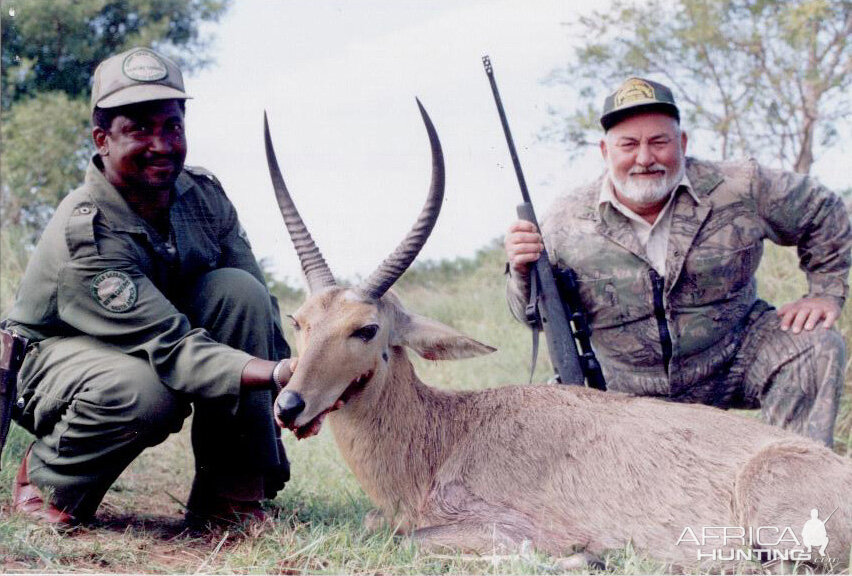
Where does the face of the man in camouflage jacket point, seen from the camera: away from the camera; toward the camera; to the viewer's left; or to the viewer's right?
toward the camera

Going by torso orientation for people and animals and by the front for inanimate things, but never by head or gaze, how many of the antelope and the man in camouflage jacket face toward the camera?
1

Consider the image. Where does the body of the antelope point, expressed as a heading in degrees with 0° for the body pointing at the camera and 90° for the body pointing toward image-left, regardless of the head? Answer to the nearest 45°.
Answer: approximately 90°

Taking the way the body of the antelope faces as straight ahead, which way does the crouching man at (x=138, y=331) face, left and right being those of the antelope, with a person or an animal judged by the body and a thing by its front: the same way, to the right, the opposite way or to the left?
the opposite way

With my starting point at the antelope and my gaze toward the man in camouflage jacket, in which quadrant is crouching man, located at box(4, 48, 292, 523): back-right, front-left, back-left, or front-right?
back-left

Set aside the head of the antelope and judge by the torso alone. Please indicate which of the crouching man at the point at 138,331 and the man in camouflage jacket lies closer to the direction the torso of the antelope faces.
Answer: the crouching man

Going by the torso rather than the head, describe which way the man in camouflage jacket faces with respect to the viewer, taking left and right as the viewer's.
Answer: facing the viewer

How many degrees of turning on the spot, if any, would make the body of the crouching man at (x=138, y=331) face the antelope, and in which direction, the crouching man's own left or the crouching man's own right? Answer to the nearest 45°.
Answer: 0° — they already face it

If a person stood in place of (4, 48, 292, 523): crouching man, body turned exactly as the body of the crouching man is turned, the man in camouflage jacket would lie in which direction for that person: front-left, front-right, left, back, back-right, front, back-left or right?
front-left

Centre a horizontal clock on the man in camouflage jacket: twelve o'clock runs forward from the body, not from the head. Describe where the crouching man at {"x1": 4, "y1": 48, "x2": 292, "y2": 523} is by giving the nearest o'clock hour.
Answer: The crouching man is roughly at 2 o'clock from the man in camouflage jacket.

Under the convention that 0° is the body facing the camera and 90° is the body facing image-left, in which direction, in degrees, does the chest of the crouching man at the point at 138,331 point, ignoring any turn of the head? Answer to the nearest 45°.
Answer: approximately 315°

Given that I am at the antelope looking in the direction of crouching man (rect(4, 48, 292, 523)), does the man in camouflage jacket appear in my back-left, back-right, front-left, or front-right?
back-right

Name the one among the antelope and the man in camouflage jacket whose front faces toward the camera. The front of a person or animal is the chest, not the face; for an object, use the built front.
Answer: the man in camouflage jacket

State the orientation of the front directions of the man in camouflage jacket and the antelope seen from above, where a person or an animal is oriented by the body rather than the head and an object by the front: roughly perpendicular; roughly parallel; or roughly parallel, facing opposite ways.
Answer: roughly perpendicular

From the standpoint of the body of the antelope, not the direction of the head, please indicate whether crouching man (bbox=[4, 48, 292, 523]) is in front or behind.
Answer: in front
